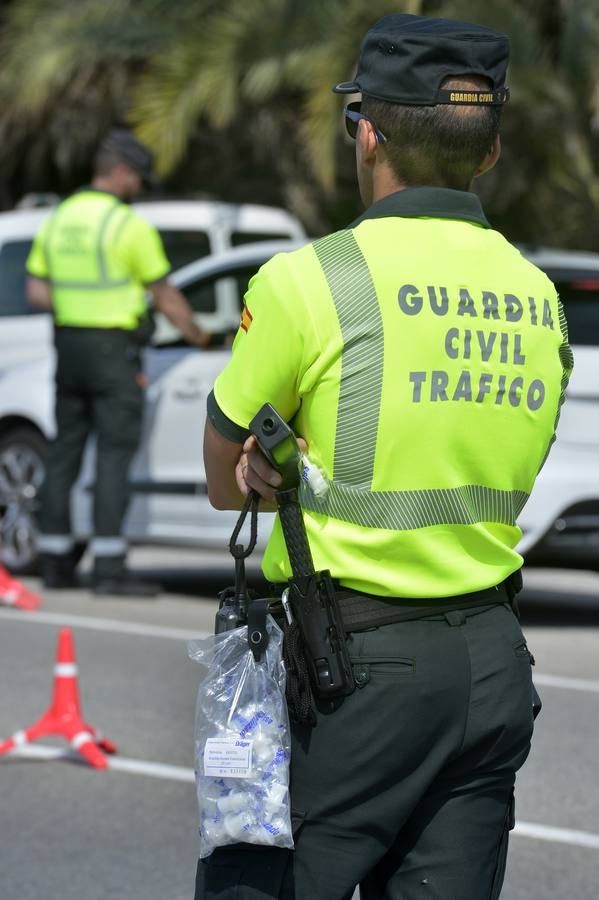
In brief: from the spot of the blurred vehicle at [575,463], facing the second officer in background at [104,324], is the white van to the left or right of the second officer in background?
right

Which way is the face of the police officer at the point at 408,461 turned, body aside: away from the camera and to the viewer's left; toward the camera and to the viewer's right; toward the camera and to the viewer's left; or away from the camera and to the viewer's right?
away from the camera and to the viewer's left

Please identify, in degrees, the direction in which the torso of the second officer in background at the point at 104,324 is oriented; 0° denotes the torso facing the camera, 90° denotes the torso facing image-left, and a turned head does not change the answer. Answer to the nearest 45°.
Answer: approximately 225°

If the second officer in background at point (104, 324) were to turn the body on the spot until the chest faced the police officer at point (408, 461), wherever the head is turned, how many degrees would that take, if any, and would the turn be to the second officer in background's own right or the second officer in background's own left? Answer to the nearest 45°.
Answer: approximately 135° to the second officer in background's own right

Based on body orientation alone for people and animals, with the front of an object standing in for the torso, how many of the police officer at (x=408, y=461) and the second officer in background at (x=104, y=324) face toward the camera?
0

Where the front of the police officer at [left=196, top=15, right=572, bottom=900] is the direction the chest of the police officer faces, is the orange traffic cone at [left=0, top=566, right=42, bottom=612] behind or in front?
in front

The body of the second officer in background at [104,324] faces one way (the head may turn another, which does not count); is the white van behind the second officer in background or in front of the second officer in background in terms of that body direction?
in front

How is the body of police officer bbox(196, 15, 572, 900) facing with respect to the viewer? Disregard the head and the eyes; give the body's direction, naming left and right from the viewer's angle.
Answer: facing away from the viewer and to the left of the viewer

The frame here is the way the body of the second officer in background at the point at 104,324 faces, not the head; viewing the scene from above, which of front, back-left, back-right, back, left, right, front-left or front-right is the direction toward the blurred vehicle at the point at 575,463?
right

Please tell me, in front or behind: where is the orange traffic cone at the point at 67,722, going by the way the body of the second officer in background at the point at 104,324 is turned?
behind

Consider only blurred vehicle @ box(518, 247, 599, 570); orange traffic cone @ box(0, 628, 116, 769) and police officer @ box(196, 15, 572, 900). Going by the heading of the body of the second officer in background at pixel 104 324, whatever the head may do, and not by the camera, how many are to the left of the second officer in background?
0

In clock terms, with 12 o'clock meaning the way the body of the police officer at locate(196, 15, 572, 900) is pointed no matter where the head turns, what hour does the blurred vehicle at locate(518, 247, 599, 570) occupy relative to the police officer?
The blurred vehicle is roughly at 2 o'clock from the police officer.
